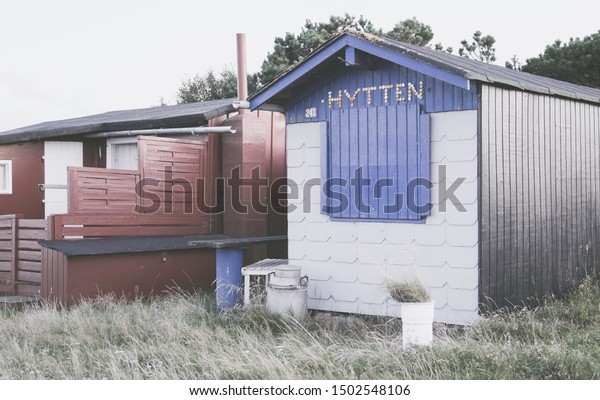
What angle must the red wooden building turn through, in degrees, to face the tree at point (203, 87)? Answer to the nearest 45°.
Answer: approximately 180°

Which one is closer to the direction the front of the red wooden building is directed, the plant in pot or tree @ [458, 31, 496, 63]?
the plant in pot

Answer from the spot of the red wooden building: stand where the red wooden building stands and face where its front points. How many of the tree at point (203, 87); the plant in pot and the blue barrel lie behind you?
1

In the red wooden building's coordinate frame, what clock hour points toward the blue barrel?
The blue barrel is roughly at 11 o'clock from the red wooden building.

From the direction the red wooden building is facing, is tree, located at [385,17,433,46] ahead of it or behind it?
behind

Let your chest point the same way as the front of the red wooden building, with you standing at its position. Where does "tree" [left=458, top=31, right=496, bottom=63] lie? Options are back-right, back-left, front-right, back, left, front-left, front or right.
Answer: back-left

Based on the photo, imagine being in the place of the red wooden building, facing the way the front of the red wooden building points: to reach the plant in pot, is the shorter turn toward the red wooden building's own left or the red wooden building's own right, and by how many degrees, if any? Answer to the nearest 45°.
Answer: approximately 45° to the red wooden building's own left

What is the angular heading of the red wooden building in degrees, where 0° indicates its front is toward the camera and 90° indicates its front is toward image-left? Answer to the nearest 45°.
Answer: approximately 0°

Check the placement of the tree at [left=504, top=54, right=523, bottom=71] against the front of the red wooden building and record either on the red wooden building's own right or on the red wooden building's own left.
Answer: on the red wooden building's own left

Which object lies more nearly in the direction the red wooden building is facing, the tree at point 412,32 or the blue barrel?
the blue barrel
